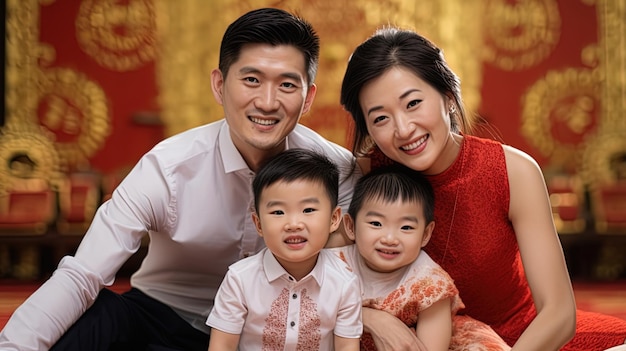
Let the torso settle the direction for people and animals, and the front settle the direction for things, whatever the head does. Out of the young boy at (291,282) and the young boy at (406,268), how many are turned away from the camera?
0

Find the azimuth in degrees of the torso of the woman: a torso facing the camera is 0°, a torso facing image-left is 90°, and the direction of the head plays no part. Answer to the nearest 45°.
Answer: approximately 45°

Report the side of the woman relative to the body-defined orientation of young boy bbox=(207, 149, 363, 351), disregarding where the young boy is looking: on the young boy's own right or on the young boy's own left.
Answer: on the young boy's own left

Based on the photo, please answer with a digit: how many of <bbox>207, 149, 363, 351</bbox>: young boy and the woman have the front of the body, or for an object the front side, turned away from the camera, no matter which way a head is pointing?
0

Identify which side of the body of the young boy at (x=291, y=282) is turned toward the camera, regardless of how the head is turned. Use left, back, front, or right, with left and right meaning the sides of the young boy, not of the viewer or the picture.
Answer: front

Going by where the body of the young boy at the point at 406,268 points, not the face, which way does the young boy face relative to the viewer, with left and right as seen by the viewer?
facing the viewer and to the left of the viewer

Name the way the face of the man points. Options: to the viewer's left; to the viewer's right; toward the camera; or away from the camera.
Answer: toward the camera

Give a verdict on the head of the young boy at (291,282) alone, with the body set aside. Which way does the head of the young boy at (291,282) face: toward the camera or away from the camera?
toward the camera

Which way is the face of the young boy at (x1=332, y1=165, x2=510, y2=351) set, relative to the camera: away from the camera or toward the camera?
toward the camera

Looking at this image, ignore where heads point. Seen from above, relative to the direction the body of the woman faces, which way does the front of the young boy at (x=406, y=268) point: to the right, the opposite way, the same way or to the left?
the same way

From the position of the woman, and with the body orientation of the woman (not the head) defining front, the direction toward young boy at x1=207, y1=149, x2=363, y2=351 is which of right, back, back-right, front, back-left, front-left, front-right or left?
front

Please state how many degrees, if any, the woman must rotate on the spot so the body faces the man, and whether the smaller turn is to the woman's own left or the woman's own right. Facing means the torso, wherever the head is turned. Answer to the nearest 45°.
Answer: approximately 45° to the woman's own right
